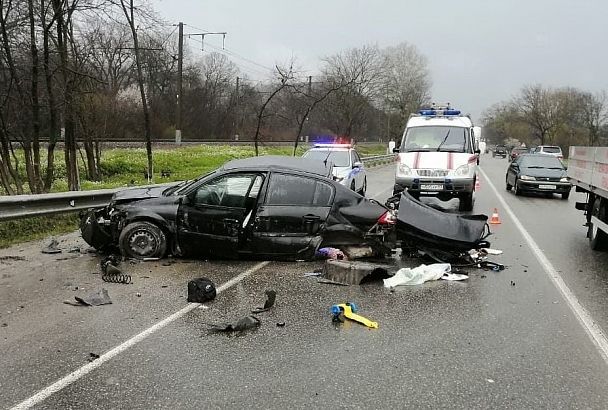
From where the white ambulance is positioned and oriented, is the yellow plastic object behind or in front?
in front

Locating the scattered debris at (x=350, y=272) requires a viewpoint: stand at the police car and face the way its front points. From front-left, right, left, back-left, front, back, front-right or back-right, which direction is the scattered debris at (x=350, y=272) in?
front-left

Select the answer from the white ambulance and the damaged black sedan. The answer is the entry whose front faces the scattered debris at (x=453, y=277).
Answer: the white ambulance

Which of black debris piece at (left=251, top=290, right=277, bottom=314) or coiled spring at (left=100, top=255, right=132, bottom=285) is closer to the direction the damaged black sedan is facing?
the coiled spring

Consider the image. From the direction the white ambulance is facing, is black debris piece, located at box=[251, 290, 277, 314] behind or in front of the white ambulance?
in front

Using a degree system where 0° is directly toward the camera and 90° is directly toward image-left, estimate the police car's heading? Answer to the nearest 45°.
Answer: approximately 45°

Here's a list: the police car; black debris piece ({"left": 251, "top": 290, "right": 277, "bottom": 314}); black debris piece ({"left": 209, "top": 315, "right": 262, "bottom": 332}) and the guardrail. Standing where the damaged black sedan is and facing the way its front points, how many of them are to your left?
2

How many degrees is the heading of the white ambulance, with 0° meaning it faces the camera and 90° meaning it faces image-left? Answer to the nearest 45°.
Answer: approximately 0°

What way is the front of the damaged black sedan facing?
to the viewer's left

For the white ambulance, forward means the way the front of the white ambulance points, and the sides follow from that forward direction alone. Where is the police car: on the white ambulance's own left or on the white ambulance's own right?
on the white ambulance's own right

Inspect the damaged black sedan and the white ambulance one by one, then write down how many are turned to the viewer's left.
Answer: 1

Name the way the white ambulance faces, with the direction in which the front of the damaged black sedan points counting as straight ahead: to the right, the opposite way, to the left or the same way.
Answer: to the left

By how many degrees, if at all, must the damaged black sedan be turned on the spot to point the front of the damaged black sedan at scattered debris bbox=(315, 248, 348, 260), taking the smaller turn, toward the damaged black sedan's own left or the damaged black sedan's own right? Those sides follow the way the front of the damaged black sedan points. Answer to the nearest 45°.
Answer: approximately 180°
